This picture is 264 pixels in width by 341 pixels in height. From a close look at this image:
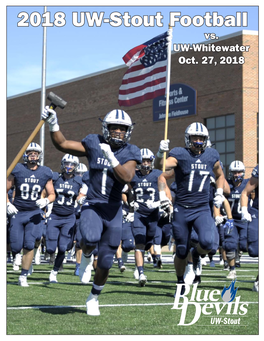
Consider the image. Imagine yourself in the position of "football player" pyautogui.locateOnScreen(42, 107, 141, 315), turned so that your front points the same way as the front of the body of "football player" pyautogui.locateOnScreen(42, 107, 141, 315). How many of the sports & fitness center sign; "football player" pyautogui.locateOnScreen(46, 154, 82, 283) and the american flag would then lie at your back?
3

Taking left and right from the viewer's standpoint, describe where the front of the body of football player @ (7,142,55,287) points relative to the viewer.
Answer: facing the viewer

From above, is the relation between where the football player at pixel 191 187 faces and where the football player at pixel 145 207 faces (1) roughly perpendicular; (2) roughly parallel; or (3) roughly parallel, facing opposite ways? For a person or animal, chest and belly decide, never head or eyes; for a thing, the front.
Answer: roughly parallel

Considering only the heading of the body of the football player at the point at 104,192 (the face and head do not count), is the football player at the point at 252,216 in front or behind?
behind

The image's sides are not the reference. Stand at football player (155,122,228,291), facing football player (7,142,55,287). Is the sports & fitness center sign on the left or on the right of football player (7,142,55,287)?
right

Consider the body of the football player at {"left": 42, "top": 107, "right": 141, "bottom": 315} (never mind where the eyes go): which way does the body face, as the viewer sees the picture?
toward the camera

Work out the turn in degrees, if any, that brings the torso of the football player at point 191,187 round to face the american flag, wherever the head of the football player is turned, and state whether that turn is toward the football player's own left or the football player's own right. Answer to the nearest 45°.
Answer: approximately 90° to the football player's own right

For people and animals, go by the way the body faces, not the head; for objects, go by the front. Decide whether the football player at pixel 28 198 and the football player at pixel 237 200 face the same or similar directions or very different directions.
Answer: same or similar directions

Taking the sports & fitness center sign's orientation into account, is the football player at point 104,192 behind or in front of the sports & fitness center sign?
in front

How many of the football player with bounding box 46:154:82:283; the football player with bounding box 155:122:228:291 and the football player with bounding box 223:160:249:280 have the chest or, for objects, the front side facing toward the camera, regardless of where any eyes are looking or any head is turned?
3

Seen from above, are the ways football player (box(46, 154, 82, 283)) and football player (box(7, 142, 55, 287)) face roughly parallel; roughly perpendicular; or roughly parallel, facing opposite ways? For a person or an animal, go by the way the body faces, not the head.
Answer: roughly parallel

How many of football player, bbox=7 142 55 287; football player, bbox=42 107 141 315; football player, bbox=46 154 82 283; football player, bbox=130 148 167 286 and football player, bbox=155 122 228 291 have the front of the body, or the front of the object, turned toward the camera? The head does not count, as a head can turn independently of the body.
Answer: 5

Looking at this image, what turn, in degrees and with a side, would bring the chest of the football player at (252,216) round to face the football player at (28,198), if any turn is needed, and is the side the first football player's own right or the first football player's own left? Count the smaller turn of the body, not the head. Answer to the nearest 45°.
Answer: approximately 90° to the first football player's own right

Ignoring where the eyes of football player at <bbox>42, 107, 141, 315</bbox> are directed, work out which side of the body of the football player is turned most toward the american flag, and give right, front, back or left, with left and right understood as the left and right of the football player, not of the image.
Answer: back

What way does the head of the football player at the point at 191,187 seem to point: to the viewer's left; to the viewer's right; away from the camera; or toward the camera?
toward the camera

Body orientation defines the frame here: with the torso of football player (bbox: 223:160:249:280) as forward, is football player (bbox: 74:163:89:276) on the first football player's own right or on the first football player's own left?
on the first football player's own right

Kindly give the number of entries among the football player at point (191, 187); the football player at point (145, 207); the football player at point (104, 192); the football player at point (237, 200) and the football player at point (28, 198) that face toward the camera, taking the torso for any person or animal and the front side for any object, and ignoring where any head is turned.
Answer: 5

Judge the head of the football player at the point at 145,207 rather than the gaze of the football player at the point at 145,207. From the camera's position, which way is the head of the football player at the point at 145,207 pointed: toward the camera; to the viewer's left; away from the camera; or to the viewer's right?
toward the camera

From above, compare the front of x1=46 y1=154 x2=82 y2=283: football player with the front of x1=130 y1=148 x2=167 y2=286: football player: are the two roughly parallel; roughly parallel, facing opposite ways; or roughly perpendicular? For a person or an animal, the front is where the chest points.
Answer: roughly parallel

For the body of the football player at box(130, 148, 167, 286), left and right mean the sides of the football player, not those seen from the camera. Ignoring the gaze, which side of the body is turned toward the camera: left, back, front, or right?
front

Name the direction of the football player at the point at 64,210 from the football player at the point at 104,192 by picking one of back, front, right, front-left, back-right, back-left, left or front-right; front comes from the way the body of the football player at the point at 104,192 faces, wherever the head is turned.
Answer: back
